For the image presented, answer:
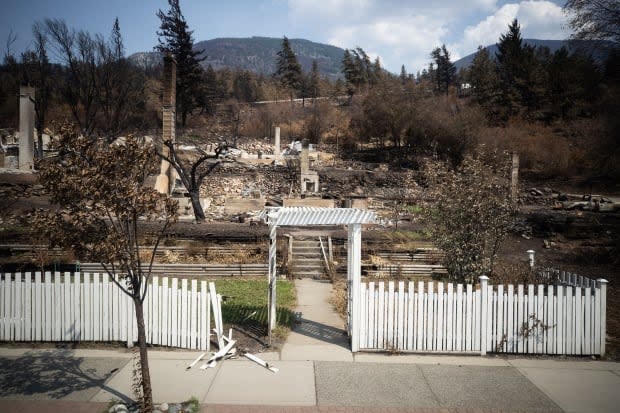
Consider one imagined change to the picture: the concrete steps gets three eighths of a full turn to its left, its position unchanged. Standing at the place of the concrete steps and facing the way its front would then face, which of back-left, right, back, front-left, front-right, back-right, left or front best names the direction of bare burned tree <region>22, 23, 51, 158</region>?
left

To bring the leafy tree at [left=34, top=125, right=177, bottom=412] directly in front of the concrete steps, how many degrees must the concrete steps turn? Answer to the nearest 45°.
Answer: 0° — it already faces it

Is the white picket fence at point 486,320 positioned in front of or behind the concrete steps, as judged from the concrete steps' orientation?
in front

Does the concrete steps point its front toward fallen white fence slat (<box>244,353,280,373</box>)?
yes

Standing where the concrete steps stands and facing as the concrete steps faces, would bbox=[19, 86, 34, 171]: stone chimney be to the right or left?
on its right

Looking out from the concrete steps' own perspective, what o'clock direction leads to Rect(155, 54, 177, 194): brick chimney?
The brick chimney is roughly at 5 o'clock from the concrete steps.

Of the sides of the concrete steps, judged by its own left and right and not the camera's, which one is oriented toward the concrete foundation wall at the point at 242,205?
back

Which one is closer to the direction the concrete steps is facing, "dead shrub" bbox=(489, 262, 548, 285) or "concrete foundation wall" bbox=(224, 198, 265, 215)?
the dead shrub

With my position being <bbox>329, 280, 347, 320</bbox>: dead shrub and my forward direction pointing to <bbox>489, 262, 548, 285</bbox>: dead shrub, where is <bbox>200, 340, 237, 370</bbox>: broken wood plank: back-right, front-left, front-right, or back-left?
back-right

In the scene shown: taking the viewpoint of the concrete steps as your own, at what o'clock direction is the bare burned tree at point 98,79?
The bare burned tree is roughly at 5 o'clock from the concrete steps.

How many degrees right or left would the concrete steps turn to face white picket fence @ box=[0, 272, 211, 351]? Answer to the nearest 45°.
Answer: approximately 45° to its right

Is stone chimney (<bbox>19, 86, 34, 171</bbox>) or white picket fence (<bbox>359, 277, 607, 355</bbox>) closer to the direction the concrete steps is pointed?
the white picket fence

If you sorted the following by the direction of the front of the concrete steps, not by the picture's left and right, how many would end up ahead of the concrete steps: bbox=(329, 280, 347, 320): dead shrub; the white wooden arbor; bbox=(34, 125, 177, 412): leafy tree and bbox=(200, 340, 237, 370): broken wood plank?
4

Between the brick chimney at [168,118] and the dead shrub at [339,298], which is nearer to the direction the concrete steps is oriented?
the dead shrub

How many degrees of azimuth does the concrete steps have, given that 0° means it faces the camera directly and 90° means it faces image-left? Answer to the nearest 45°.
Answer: approximately 0°

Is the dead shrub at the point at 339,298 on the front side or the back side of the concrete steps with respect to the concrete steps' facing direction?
on the front side
